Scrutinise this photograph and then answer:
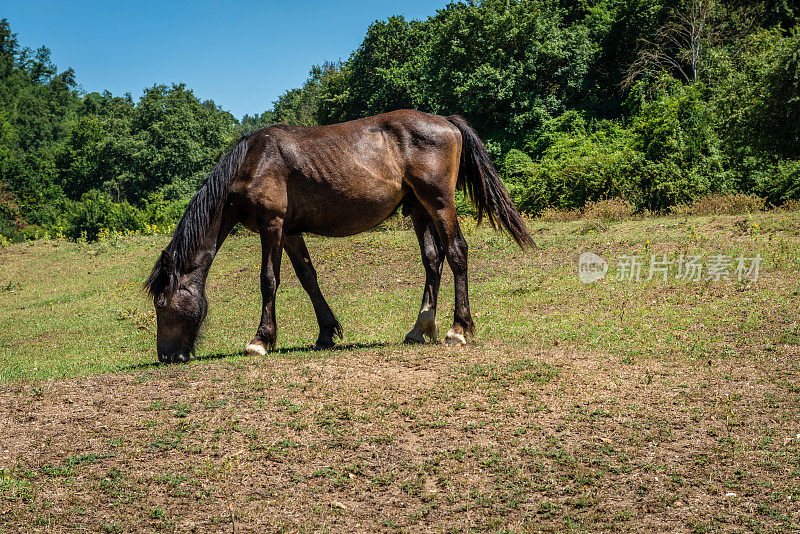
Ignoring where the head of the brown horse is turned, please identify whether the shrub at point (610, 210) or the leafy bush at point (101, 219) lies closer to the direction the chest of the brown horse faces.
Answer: the leafy bush

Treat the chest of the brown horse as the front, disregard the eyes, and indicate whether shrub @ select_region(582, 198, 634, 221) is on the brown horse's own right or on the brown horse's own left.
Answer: on the brown horse's own right

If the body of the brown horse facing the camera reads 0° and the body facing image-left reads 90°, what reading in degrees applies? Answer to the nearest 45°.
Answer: approximately 90°

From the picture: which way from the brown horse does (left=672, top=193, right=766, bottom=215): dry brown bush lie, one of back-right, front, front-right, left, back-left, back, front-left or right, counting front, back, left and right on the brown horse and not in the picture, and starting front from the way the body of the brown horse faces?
back-right
